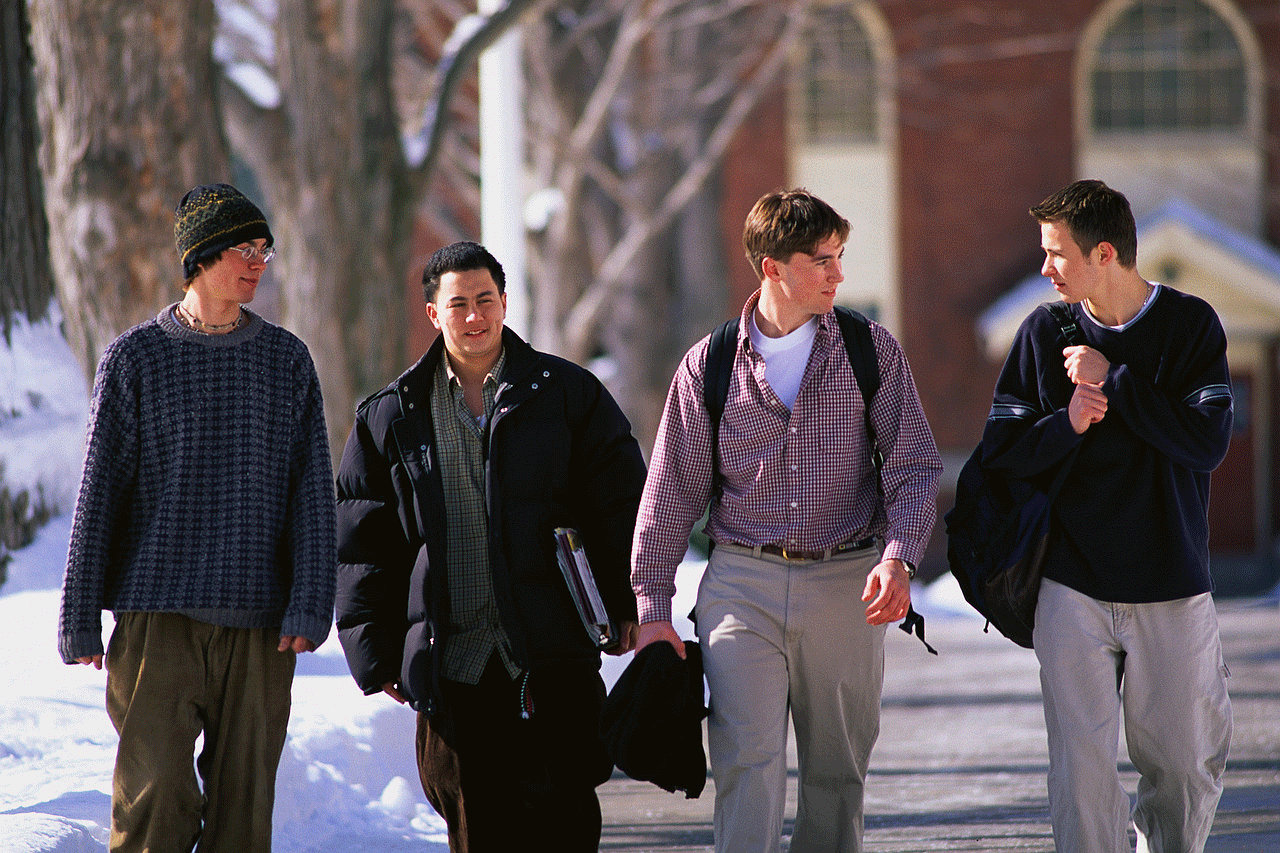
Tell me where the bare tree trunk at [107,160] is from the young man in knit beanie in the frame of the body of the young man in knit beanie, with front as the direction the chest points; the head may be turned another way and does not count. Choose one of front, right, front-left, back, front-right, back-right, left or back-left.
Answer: back

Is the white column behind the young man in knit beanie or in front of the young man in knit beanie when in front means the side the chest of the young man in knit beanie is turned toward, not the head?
behind

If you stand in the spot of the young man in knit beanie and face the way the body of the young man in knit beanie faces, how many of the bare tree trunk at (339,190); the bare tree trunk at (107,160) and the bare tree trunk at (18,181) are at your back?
3

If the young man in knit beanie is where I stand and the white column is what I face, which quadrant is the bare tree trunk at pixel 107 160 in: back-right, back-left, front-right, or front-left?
front-left

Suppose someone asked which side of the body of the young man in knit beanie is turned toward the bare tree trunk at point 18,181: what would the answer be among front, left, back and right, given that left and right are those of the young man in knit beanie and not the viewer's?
back

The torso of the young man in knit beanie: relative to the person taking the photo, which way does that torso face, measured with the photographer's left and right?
facing the viewer

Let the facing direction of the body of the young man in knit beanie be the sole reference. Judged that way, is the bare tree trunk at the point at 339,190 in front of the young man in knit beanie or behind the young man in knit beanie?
behind

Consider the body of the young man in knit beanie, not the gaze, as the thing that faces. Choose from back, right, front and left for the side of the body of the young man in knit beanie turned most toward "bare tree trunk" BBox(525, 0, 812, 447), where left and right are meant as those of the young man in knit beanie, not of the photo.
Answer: back
